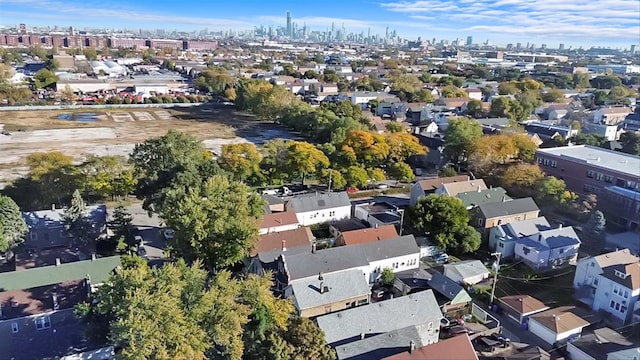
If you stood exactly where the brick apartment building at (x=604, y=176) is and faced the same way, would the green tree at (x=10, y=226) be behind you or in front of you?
in front

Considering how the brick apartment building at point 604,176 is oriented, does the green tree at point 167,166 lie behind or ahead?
ahead

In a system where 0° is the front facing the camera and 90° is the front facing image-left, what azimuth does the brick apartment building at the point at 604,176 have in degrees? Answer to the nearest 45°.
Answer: approximately 45°

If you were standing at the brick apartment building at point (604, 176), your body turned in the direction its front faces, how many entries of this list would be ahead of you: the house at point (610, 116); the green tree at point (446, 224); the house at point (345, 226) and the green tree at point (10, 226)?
3

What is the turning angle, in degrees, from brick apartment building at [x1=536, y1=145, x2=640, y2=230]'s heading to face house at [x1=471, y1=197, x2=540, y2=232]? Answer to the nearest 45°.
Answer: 0° — it already faces it

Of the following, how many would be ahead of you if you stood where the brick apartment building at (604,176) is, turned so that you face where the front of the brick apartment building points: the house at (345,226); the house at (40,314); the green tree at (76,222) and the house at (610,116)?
3

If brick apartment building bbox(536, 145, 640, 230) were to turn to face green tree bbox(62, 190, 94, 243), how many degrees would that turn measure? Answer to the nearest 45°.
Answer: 0° — it already faces it

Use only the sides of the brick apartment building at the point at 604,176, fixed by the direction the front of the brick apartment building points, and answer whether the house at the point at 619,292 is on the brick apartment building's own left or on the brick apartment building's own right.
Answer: on the brick apartment building's own left

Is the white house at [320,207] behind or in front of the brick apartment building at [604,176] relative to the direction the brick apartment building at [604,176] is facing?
in front

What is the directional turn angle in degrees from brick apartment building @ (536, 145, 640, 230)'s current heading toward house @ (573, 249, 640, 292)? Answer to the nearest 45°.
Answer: approximately 45° to its left

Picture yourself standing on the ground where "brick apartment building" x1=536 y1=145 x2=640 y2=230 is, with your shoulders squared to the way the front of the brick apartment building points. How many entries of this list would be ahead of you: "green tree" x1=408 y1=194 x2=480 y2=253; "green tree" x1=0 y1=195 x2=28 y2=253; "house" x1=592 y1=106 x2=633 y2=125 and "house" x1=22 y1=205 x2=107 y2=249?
3
